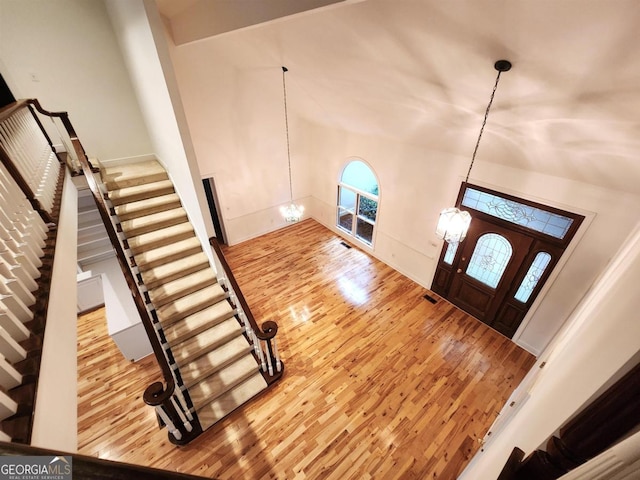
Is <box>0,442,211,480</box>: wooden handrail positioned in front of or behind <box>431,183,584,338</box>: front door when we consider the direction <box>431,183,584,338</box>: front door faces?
in front

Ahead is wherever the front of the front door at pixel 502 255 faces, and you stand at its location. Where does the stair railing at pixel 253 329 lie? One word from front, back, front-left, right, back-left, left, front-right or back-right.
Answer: front

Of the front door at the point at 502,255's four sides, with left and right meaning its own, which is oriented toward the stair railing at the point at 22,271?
front

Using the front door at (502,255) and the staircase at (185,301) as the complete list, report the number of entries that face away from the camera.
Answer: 0

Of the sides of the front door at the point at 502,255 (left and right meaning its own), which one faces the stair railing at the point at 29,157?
front

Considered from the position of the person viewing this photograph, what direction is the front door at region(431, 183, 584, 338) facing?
facing the viewer and to the left of the viewer

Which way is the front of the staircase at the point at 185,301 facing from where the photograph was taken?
facing the viewer and to the right of the viewer

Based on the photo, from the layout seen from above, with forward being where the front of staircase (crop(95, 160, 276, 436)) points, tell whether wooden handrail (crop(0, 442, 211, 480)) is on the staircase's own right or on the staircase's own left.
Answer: on the staircase's own right

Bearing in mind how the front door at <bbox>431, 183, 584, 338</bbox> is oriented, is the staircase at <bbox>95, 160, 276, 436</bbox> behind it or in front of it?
in front
